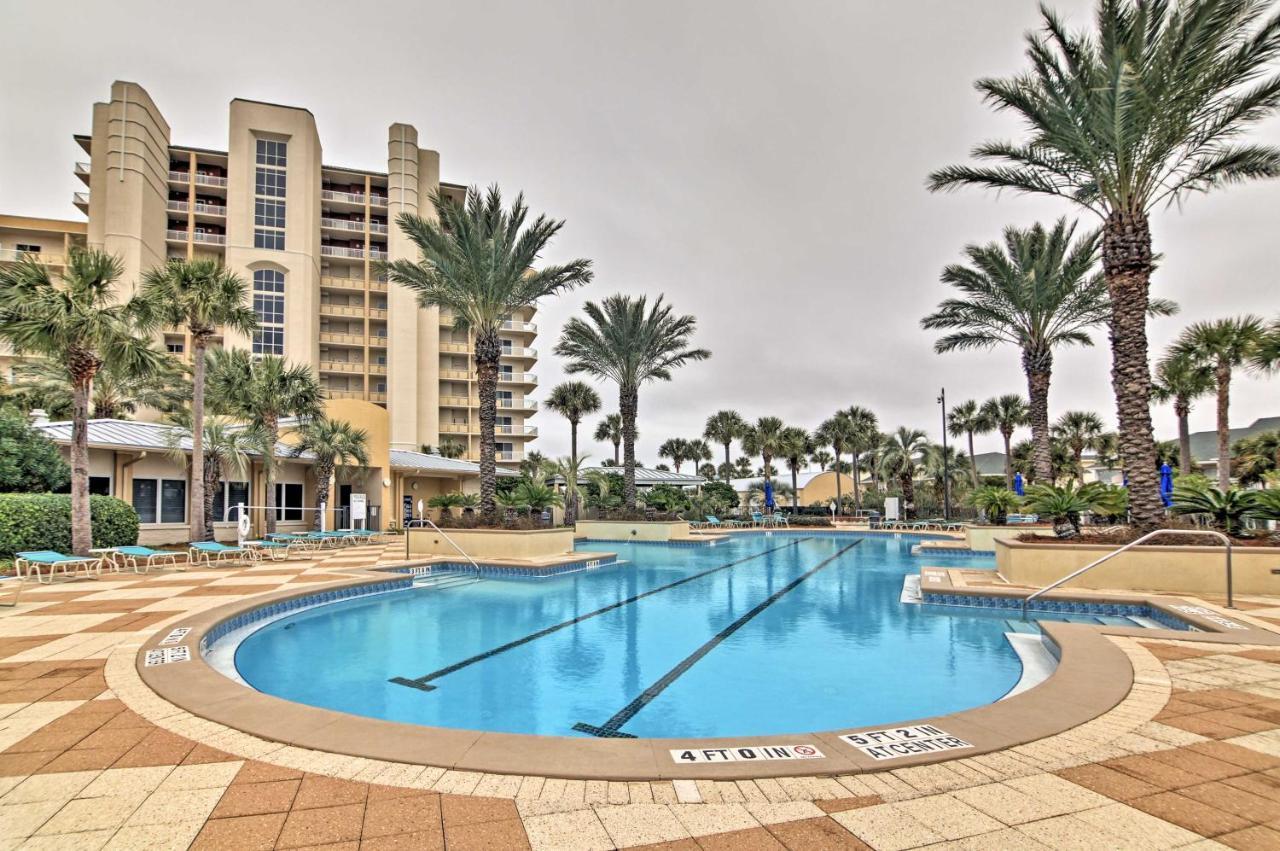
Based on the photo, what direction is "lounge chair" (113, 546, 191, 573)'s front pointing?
to the viewer's right

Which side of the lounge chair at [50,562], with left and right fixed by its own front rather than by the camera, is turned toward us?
right

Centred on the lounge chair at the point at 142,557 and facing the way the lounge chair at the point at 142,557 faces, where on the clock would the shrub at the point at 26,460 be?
The shrub is roughly at 8 o'clock from the lounge chair.

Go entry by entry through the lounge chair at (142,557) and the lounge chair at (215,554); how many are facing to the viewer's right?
2

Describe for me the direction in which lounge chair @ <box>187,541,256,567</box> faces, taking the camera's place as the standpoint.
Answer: facing to the right of the viewer

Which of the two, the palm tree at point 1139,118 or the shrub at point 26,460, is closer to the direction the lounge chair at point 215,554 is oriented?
the palm tree
